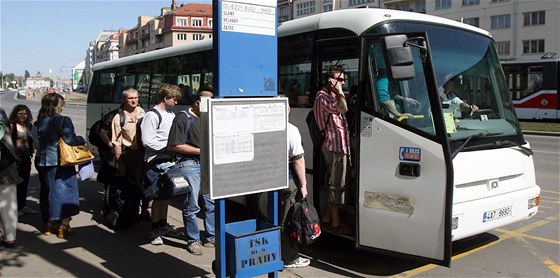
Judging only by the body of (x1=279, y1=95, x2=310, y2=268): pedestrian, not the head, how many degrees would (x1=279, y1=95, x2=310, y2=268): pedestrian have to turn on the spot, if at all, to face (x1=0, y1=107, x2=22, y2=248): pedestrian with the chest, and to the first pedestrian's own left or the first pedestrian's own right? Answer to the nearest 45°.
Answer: approximately 180°

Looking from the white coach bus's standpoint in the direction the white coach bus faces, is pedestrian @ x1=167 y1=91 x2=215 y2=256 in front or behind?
behind

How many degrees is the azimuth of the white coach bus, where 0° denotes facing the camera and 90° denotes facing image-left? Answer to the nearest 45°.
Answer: approximately 315°

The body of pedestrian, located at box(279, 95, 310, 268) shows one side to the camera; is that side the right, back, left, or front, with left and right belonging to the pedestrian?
right

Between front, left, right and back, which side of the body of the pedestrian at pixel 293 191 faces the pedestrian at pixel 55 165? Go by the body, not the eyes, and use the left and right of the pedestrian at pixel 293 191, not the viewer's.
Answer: back

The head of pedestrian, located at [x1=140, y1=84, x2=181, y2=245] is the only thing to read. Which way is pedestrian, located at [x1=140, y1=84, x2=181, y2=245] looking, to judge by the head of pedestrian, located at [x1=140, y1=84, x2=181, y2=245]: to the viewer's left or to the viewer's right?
to the viewer's right
